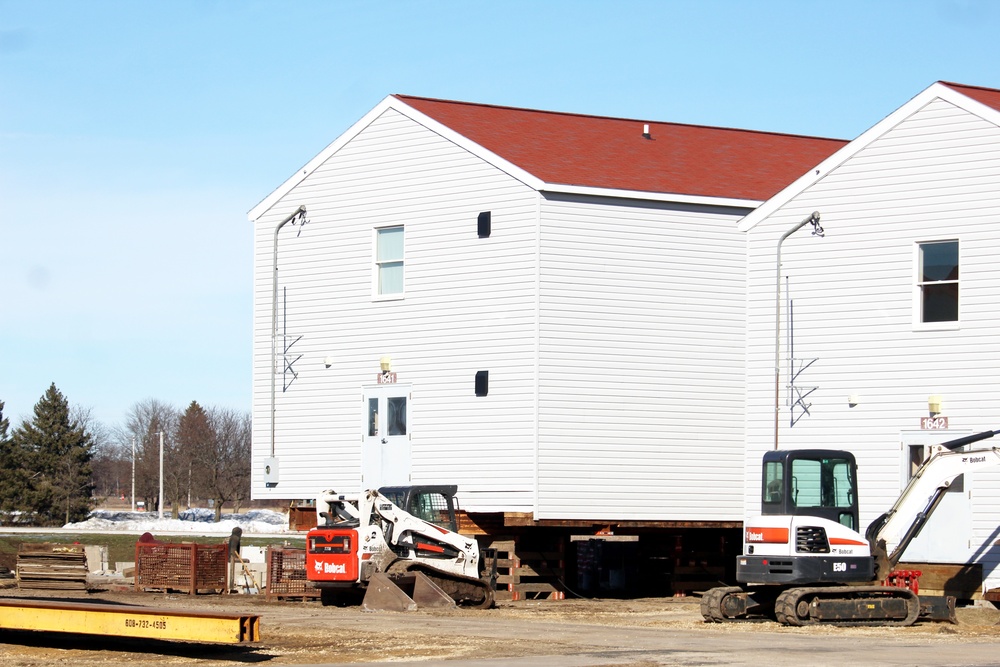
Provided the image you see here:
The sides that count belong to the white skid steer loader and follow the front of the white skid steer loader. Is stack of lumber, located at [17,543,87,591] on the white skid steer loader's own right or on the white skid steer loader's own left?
on the white skid steer loader's own left

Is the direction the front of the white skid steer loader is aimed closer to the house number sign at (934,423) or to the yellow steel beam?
the house number sign

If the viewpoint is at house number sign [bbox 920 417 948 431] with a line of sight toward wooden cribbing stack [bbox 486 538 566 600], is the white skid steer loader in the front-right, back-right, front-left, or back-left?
front-left

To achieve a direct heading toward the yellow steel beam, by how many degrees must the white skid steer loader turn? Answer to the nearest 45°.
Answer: approximately 135° to its right

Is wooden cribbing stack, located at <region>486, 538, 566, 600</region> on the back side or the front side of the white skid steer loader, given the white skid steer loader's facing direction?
on the front side

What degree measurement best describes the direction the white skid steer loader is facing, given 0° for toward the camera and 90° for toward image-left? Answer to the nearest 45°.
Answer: approximately 225°

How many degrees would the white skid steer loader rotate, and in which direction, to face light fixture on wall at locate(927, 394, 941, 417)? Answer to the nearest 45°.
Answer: approximately 45° to its right

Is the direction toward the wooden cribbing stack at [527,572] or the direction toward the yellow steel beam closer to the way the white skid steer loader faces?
the wooden cribbing stack

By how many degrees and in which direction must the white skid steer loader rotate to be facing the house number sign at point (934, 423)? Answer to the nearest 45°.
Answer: approximately 45° to its right
